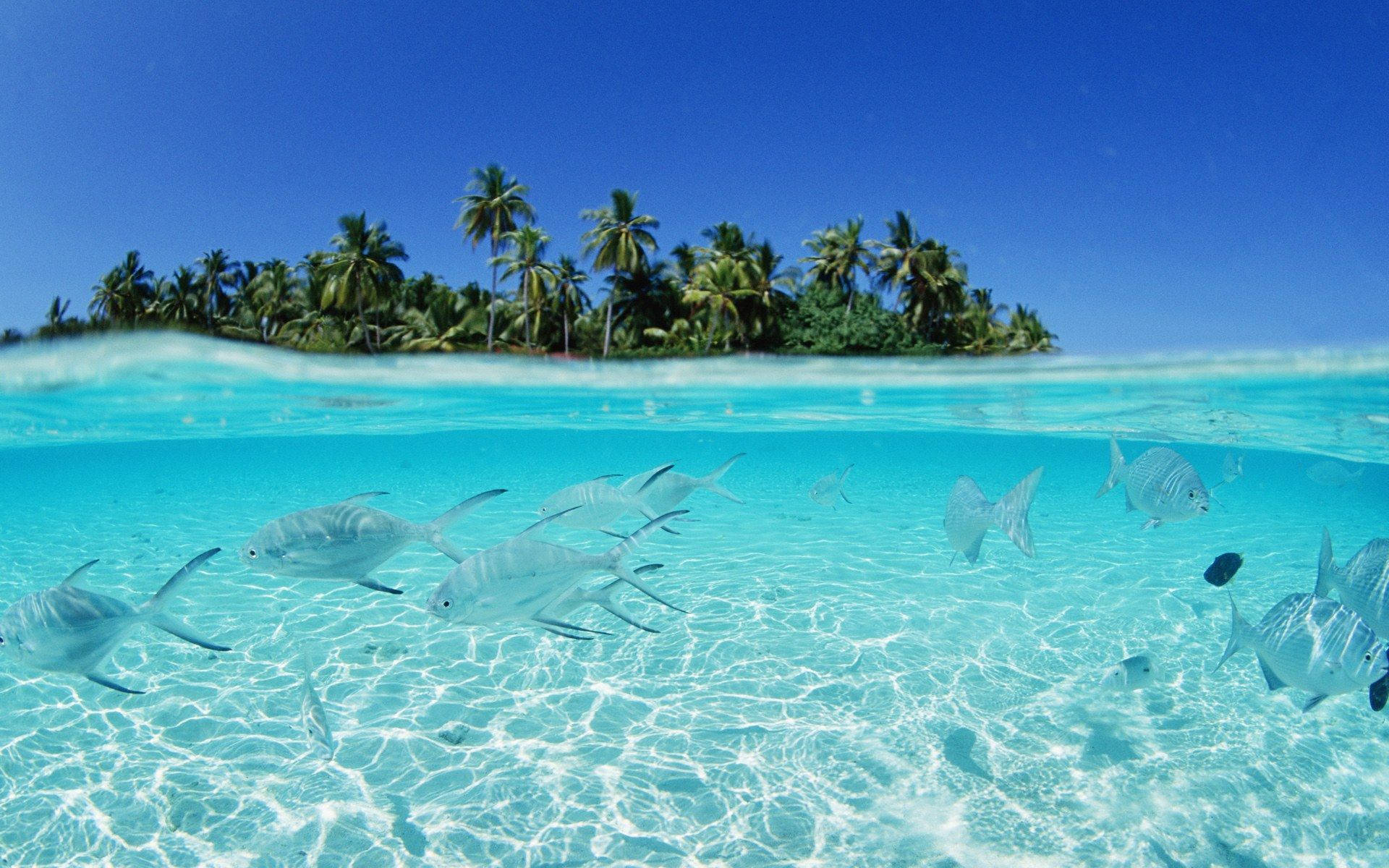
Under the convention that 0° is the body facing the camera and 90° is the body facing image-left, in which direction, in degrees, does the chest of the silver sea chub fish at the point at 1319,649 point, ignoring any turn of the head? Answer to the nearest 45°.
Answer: approximately 270°

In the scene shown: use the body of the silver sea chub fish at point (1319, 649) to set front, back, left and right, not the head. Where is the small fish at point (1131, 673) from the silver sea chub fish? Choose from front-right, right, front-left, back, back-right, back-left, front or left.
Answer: back-left

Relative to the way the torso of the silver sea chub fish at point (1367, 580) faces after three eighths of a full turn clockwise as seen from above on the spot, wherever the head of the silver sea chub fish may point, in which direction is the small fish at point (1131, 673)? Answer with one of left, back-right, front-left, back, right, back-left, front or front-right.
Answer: front-right

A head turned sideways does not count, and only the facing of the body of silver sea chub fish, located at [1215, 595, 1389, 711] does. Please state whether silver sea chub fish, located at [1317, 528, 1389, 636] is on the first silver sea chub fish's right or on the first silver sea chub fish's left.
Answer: on the first silver sea chub fish's left

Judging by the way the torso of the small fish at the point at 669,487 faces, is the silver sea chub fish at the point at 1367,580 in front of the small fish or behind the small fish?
behind

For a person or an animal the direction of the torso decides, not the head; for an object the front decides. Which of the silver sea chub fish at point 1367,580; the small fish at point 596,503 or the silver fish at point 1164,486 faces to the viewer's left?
the small fish

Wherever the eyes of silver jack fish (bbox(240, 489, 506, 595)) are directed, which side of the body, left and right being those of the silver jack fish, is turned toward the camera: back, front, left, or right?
left

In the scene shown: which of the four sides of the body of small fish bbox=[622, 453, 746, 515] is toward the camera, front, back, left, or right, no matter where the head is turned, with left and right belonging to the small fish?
left

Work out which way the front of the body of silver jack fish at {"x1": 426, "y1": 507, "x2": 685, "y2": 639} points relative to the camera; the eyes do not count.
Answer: to the viewer's left

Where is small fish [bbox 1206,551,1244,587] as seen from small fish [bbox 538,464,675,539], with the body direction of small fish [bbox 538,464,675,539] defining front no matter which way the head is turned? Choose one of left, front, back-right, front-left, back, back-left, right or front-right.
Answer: back

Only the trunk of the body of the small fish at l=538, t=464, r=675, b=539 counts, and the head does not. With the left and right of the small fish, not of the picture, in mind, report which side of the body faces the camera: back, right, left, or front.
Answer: left

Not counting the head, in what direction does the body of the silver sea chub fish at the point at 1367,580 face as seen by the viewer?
to the viewer's right

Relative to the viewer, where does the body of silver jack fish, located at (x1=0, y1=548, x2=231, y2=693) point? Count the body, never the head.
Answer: to the viewer's left
